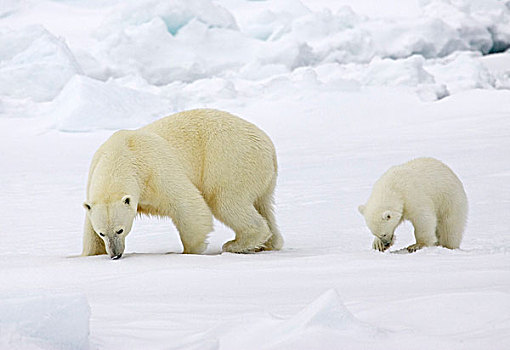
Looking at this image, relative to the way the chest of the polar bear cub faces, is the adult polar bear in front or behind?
in front

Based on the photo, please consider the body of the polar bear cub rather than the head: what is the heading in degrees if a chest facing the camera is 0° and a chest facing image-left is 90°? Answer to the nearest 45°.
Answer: approximately 45°
